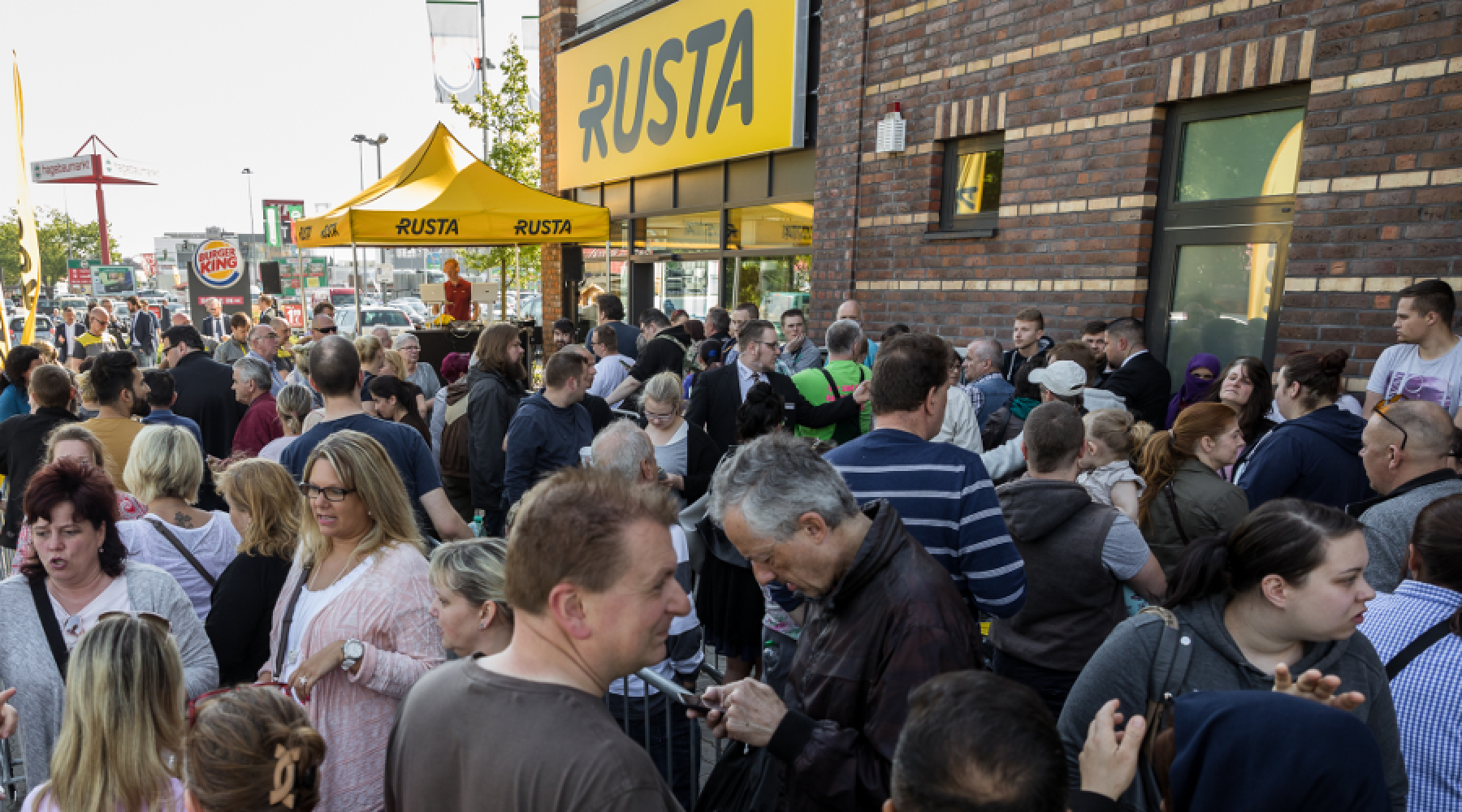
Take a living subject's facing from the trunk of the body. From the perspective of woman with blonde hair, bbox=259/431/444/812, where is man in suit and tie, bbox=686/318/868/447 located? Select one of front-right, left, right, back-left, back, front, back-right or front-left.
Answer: back

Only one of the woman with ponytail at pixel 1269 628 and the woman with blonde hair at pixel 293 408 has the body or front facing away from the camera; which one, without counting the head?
the woman with blonde hair

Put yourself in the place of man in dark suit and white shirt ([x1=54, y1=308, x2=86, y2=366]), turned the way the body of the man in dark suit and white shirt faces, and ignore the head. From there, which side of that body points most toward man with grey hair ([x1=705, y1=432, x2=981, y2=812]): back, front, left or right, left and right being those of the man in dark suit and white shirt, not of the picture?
front

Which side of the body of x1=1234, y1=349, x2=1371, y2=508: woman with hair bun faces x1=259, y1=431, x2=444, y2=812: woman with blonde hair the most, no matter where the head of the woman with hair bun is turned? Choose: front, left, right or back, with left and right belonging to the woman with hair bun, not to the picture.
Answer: left

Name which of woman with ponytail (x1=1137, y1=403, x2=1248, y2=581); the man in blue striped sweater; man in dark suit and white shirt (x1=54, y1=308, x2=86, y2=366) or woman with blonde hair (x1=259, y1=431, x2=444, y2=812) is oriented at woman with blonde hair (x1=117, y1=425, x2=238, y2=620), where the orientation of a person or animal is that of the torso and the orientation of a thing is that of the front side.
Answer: the man in dark suit and white shirt

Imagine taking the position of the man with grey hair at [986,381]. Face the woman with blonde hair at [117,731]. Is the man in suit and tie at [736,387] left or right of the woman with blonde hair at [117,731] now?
right

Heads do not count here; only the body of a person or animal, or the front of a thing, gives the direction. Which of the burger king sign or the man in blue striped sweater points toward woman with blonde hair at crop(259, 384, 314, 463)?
the burger king sign

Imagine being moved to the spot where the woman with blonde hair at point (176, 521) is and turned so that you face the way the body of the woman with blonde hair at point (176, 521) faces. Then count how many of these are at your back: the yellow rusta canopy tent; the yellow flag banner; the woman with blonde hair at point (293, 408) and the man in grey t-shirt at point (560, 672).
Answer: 1

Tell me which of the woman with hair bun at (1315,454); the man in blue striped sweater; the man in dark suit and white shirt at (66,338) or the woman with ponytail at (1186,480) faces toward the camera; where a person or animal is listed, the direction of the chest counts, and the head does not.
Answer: the man in dark suit and white shirt

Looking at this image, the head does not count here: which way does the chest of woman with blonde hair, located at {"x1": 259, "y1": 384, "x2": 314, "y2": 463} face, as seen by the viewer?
away from the camera

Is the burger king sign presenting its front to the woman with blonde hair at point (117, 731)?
yes

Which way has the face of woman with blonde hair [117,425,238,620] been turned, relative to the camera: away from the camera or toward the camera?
away from the camera

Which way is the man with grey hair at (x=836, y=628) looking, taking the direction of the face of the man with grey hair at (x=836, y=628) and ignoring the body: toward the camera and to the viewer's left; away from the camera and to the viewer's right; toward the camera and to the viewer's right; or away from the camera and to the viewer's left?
toward the camera and to the viewer's left

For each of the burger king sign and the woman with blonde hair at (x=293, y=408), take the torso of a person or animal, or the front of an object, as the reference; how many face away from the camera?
1
